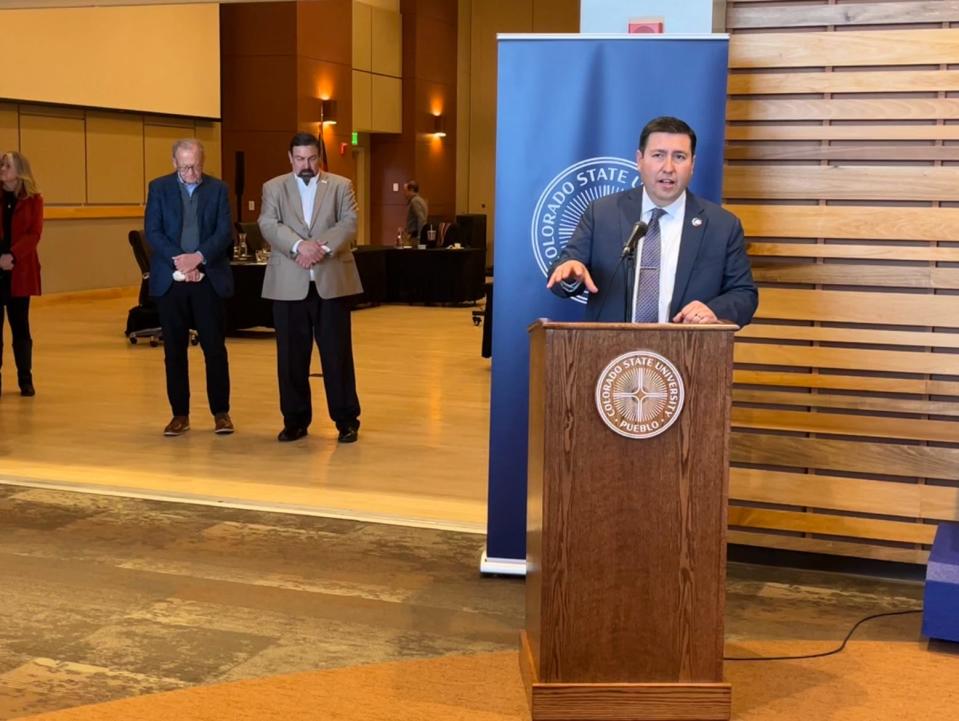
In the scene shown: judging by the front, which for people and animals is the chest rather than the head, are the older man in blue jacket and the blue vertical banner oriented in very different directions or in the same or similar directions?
same or similar directions

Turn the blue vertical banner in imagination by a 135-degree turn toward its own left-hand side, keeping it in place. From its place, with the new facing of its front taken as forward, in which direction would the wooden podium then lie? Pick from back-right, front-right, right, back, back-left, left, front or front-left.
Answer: back-right

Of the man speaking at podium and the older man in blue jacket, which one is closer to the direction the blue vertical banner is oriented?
the man speaking at podium

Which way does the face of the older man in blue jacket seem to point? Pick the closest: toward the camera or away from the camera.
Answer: toward the camera

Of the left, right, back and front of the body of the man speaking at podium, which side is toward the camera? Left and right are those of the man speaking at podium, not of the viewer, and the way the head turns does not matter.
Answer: front

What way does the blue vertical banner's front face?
toward the camera

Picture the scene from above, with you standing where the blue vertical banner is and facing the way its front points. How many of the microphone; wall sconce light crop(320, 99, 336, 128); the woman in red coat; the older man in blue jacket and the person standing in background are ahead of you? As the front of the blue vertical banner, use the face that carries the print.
1

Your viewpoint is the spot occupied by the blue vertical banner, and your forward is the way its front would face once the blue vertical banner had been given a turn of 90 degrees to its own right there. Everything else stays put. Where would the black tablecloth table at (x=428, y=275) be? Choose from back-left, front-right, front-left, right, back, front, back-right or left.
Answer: right

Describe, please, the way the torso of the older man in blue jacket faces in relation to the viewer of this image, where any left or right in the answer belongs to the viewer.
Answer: facing the viewer

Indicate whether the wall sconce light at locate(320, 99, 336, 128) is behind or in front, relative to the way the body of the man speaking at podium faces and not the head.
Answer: behind

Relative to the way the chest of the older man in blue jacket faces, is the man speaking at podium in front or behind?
in front

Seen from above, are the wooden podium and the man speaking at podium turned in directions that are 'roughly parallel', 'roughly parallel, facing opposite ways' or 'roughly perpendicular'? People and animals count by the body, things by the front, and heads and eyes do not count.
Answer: roughly parallel
